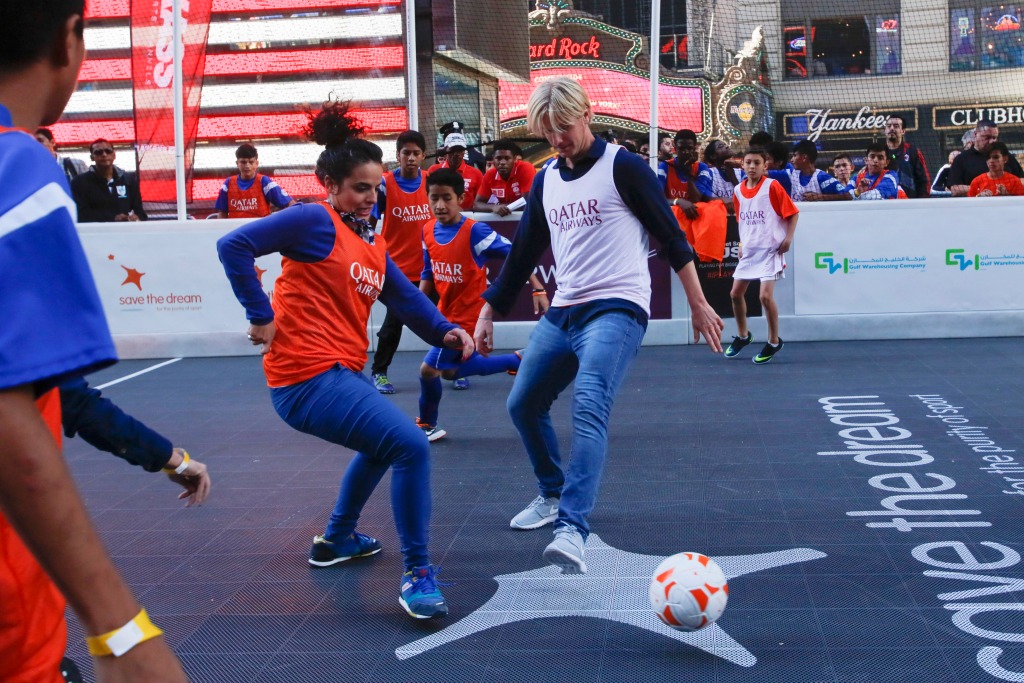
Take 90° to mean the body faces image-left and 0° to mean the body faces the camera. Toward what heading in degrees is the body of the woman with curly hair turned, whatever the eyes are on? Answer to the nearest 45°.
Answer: approximately 315°

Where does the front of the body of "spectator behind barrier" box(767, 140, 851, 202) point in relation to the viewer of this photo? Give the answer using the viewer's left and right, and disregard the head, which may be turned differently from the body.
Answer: facing the viewer and to the left of the viewer

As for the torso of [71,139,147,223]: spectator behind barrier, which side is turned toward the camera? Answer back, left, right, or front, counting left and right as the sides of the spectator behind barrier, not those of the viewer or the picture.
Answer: front

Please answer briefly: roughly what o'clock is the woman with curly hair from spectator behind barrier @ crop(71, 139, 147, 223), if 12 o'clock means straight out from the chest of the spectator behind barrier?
The woman with curly hair is roughly at 12 o'clock from the spectator behind barrier.

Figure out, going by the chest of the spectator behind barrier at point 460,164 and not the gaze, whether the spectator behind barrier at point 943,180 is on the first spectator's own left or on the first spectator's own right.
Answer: on the first spectator's own left

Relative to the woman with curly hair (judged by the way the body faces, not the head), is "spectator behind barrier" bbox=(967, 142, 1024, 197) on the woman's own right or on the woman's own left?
on the woman's own left

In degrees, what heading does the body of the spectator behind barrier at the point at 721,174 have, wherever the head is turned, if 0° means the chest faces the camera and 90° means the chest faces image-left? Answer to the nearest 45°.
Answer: approximately 315°

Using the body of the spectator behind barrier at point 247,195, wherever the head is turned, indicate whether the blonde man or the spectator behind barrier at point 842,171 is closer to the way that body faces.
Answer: the blonde man

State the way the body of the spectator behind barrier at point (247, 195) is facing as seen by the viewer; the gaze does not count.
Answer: toward the camera

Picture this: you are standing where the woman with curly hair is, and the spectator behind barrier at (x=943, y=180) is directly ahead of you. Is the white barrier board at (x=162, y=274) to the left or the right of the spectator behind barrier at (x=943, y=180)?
left
